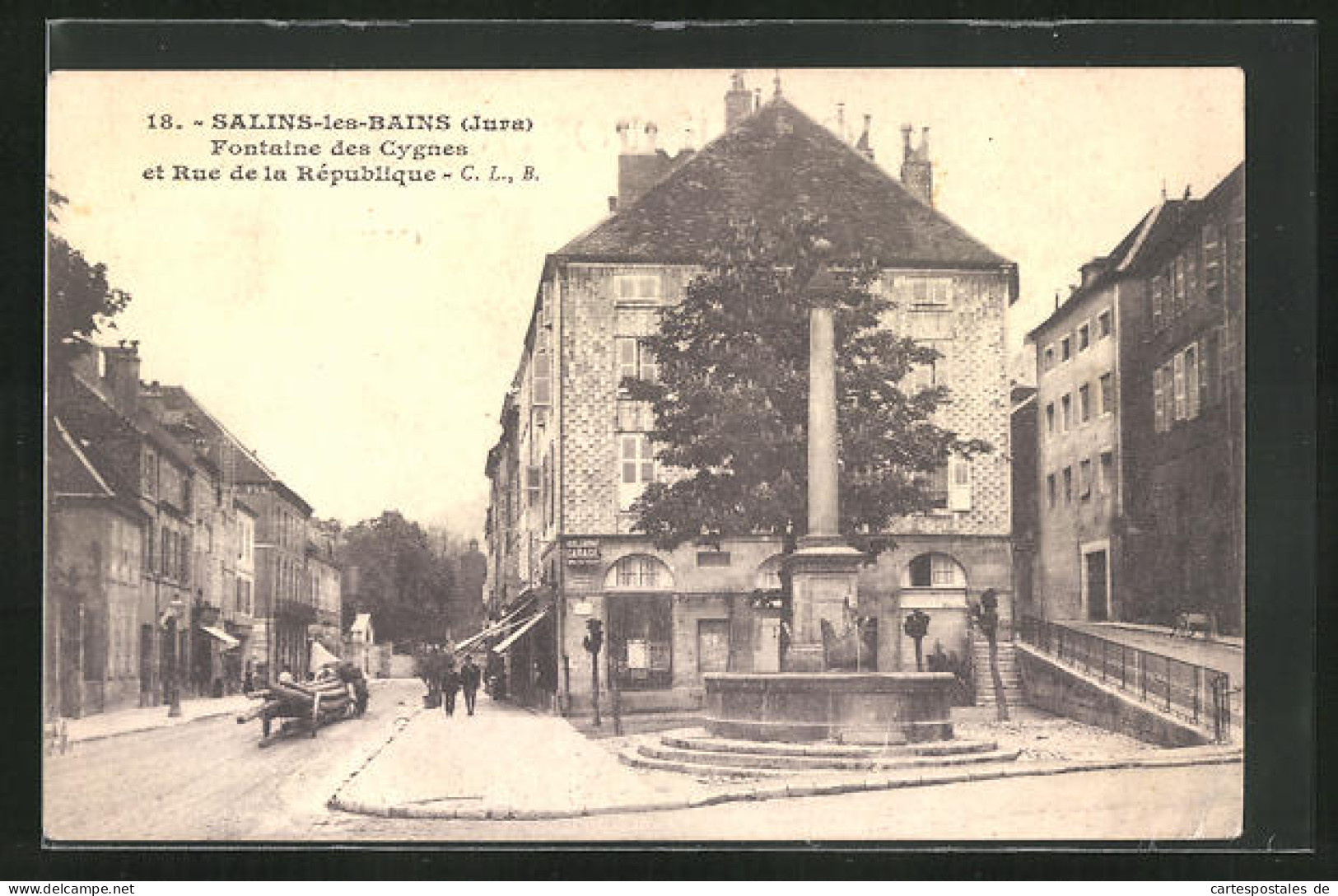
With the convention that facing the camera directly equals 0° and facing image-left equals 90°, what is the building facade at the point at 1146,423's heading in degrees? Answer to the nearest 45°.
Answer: approximately 45°

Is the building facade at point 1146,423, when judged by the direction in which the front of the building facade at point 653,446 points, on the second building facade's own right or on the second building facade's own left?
on the second building facade's own left

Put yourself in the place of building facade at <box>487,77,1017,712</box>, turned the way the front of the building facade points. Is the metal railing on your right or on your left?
on your left
